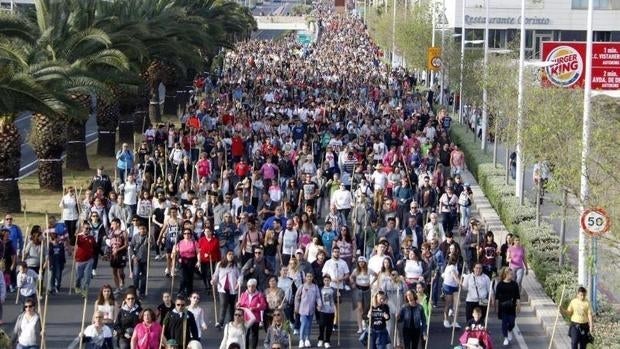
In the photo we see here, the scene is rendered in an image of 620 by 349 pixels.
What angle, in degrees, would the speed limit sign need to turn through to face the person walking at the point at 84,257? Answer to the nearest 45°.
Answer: approximately 90° to its right

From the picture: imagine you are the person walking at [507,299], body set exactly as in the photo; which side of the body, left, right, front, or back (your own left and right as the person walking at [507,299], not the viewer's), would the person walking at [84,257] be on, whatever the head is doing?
right

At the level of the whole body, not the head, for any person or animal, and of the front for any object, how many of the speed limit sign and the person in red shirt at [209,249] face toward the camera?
2

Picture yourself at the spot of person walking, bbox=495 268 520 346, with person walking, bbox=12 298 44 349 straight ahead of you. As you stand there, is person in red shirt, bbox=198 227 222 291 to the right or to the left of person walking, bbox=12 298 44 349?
right

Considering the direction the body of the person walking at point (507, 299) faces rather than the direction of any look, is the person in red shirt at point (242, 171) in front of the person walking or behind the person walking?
behind

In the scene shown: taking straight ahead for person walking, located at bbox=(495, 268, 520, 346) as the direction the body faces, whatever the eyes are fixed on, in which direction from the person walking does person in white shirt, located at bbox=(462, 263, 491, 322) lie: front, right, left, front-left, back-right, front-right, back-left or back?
right
